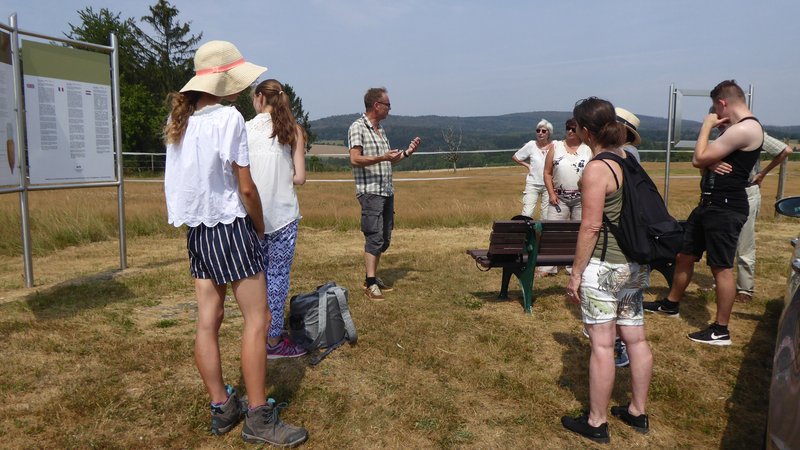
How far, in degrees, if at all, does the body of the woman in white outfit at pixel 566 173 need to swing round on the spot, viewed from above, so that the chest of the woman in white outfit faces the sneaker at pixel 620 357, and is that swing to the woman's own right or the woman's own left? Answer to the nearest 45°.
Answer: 0° — they already face it

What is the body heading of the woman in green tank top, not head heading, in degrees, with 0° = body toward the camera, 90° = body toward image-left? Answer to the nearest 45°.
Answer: approximately 135°

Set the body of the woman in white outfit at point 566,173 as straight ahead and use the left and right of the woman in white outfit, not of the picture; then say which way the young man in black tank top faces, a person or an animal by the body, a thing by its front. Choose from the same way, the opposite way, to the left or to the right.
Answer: to the right

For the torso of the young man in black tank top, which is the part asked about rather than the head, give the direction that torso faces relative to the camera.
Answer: to the viewer's left

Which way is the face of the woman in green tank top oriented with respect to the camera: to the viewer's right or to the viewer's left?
to the viewer's left

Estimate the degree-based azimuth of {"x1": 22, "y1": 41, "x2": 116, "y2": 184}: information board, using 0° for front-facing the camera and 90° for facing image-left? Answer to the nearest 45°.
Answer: approximately 315°

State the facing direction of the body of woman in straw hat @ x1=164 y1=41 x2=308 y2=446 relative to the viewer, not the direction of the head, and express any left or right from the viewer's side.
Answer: facing away from the viewer and to the right of the viewer

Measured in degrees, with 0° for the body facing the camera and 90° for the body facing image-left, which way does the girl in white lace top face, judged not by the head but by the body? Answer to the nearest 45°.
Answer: approximately 225°

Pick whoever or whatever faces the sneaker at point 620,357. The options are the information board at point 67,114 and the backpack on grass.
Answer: the information board

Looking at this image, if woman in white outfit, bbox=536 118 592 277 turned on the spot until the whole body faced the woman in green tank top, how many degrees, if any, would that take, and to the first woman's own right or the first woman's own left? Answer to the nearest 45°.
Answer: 0° — they already face them
